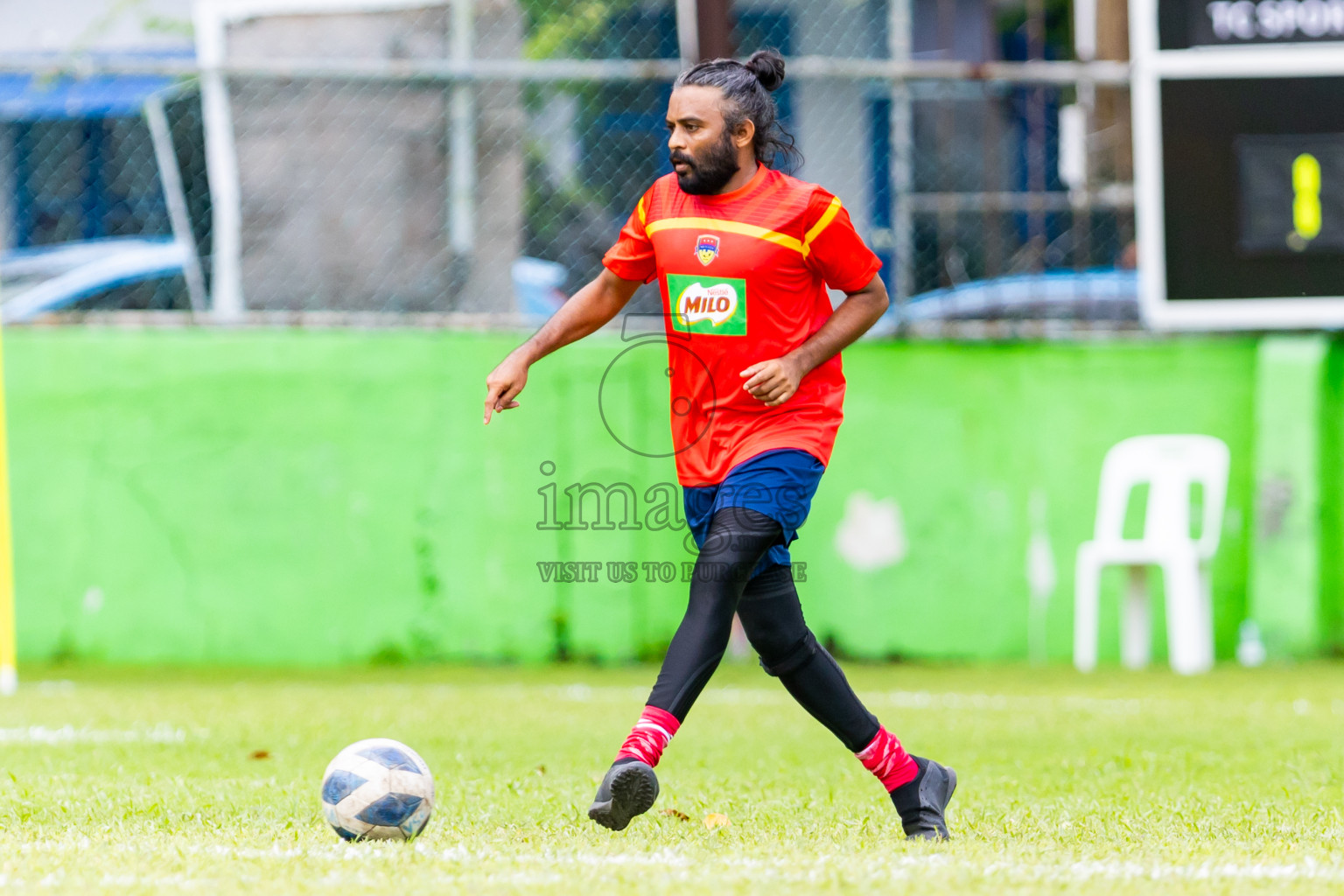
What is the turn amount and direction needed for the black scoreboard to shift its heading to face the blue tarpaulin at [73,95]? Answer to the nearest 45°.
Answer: approximately 90° to its right

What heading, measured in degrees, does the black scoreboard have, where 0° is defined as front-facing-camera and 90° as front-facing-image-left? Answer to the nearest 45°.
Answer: approximately 0°

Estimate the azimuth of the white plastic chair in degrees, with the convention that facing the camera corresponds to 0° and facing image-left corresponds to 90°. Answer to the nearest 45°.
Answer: approximately 45°
